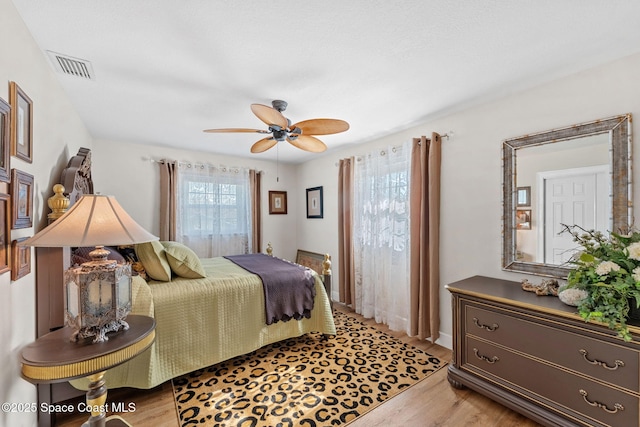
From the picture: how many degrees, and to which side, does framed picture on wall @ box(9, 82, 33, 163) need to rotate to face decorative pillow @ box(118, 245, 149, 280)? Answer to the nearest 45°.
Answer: approximately 45° to its left

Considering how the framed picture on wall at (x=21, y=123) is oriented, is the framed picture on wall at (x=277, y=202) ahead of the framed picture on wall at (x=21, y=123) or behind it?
ahead

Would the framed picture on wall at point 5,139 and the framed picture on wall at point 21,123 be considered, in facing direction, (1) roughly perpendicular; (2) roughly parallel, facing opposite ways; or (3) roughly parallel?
roughly parallel

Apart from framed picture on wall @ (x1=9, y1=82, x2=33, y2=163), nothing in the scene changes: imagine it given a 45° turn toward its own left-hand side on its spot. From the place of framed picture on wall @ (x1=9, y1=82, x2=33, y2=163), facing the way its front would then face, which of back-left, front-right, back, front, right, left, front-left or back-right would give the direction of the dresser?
right

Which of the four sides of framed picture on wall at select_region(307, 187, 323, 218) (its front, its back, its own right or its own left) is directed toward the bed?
front

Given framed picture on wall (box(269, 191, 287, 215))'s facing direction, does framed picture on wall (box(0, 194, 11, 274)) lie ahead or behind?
ahead

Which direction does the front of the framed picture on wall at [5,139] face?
to the viewer's right

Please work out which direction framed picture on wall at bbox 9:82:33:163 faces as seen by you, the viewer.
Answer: facing to the right of the viewer

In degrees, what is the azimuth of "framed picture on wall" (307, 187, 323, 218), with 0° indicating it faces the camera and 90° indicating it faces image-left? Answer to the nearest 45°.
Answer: approximately 45°

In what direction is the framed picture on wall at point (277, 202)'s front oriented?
toward the camera

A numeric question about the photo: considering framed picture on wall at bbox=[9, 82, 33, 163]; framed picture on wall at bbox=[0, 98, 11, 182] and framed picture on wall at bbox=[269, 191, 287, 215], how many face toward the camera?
1

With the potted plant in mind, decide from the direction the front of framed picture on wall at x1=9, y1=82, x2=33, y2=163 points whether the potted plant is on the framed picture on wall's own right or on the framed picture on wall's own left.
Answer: on the framed picture on wall's own right

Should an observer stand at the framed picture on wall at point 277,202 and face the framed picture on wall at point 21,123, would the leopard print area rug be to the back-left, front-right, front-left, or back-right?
front-left

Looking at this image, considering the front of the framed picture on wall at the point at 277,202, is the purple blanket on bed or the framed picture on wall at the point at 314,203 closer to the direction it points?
the purple blanket on bed

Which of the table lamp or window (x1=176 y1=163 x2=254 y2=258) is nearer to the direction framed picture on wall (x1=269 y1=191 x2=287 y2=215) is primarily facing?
the table lamp

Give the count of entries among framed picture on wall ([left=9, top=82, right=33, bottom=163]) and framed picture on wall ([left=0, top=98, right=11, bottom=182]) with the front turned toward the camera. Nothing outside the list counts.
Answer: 0

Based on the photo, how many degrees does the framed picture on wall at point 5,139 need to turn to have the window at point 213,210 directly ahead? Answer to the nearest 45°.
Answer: approximately 45° to its left

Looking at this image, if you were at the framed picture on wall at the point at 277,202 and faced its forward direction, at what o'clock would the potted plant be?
The potted plant is roughly at 11 o'clock from the framed picture on wall.
